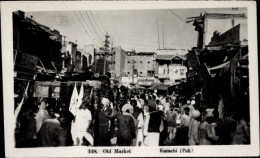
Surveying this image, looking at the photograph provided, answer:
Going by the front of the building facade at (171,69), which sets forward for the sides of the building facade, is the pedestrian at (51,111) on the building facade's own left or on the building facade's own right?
on the building facade's own right

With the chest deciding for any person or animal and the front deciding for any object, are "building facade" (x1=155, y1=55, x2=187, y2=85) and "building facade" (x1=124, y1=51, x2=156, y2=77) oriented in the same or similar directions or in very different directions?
same or similar directions

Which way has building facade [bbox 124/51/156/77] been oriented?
toward the camera

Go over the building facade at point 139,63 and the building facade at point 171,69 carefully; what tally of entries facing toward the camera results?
2

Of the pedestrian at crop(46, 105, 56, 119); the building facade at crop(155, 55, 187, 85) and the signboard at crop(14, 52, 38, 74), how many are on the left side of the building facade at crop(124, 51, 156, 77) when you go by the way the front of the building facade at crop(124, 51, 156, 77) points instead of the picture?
1

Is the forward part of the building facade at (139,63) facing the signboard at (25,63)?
yes

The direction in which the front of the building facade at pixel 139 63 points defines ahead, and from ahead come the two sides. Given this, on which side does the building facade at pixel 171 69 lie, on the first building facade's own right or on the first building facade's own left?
on the first building facade's own left

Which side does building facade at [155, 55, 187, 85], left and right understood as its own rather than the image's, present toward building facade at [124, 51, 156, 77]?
right

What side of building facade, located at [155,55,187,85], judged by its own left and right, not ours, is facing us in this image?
front

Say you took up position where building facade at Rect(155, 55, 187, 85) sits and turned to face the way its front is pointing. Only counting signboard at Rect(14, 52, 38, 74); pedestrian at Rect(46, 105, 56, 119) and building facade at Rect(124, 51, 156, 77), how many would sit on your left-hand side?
0
